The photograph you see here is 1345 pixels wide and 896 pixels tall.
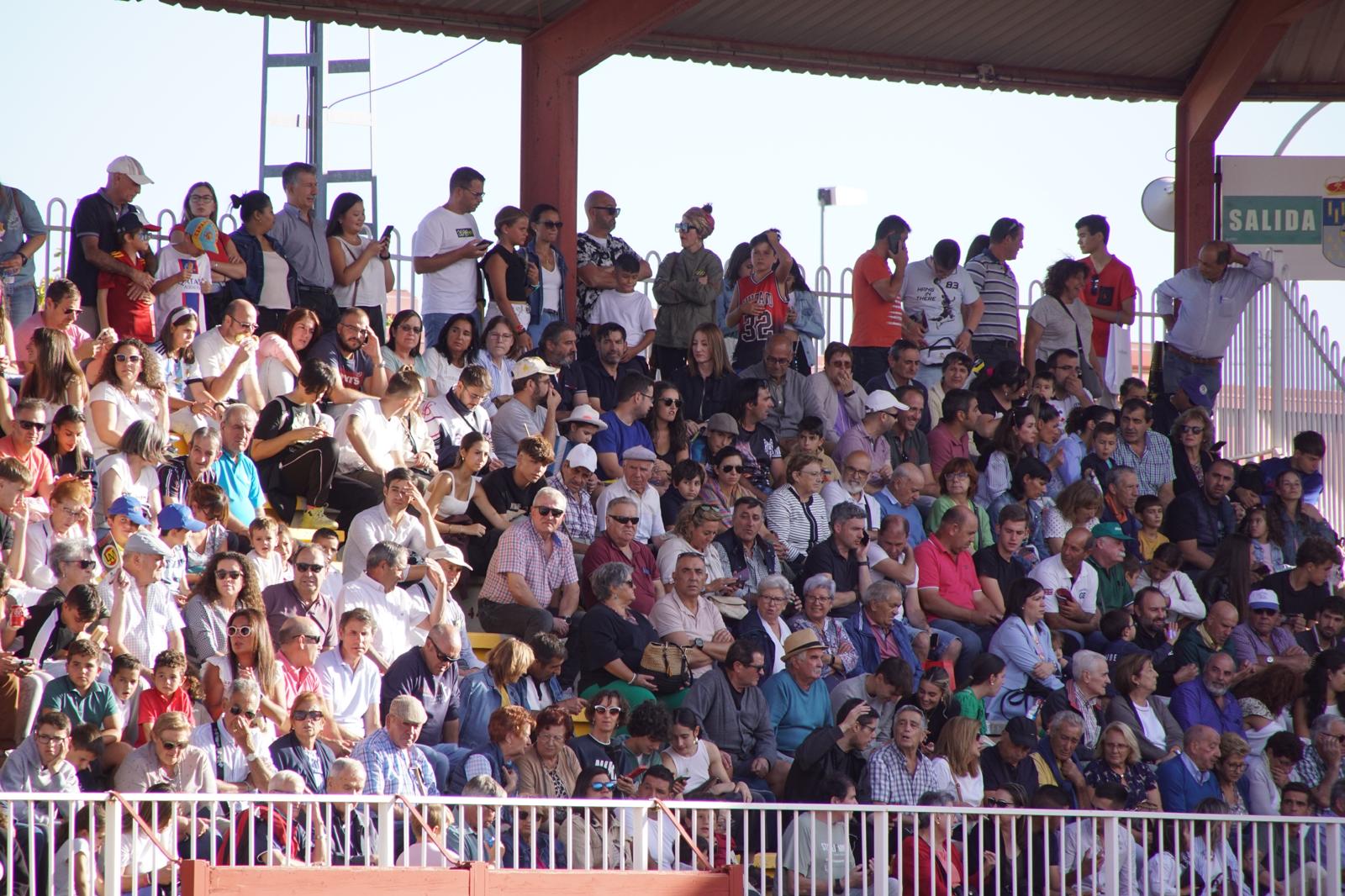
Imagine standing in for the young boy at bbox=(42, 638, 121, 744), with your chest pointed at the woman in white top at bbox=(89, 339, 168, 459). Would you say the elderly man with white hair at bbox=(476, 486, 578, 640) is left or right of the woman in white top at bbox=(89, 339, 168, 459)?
right

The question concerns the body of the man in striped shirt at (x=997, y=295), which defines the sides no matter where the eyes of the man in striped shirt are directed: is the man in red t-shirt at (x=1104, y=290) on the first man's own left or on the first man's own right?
on the first man's own left

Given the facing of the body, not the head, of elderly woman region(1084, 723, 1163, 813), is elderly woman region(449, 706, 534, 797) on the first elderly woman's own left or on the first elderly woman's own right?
on the first elderly woman's own right

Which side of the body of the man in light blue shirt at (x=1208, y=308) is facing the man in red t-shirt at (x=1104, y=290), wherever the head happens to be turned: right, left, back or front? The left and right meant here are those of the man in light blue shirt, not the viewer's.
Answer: right

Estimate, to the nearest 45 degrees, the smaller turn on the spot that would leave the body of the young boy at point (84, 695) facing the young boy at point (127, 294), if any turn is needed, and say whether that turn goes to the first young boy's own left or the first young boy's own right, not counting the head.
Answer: approximately 180°

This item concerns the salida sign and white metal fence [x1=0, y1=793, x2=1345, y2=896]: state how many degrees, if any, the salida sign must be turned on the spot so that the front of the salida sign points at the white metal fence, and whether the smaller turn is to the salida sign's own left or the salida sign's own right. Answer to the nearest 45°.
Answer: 0° — it already faces it

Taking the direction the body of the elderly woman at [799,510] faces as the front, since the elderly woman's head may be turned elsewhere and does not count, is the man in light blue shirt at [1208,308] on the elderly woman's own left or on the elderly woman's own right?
on the elderly woman's own left
